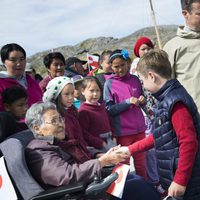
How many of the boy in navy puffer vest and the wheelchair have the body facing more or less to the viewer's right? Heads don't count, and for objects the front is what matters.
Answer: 1

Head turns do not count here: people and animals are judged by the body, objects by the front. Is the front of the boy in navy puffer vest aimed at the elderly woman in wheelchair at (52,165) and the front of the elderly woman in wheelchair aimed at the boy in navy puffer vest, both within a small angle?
yes

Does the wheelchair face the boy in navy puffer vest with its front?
yes

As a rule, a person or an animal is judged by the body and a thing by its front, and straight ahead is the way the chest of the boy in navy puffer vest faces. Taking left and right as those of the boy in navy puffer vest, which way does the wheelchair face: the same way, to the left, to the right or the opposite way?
the opposite way

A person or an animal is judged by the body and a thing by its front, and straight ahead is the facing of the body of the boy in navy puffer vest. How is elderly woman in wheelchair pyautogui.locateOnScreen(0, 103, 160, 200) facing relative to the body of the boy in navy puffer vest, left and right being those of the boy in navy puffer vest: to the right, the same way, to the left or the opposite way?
the opposite way

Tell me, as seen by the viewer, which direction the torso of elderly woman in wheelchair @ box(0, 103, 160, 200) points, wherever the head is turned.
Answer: to the viewer's right

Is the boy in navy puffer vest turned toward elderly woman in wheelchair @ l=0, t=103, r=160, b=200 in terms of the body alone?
yes

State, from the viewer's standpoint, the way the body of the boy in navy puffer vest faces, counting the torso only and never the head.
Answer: to the viewer's left

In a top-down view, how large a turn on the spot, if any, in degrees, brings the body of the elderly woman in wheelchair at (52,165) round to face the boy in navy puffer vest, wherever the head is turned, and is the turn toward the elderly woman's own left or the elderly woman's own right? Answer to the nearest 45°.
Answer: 0° — they already face them

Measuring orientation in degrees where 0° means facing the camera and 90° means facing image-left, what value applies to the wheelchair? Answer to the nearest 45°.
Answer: approximately 270°

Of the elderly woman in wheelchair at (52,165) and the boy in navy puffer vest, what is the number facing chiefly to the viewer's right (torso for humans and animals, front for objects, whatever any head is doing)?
1
